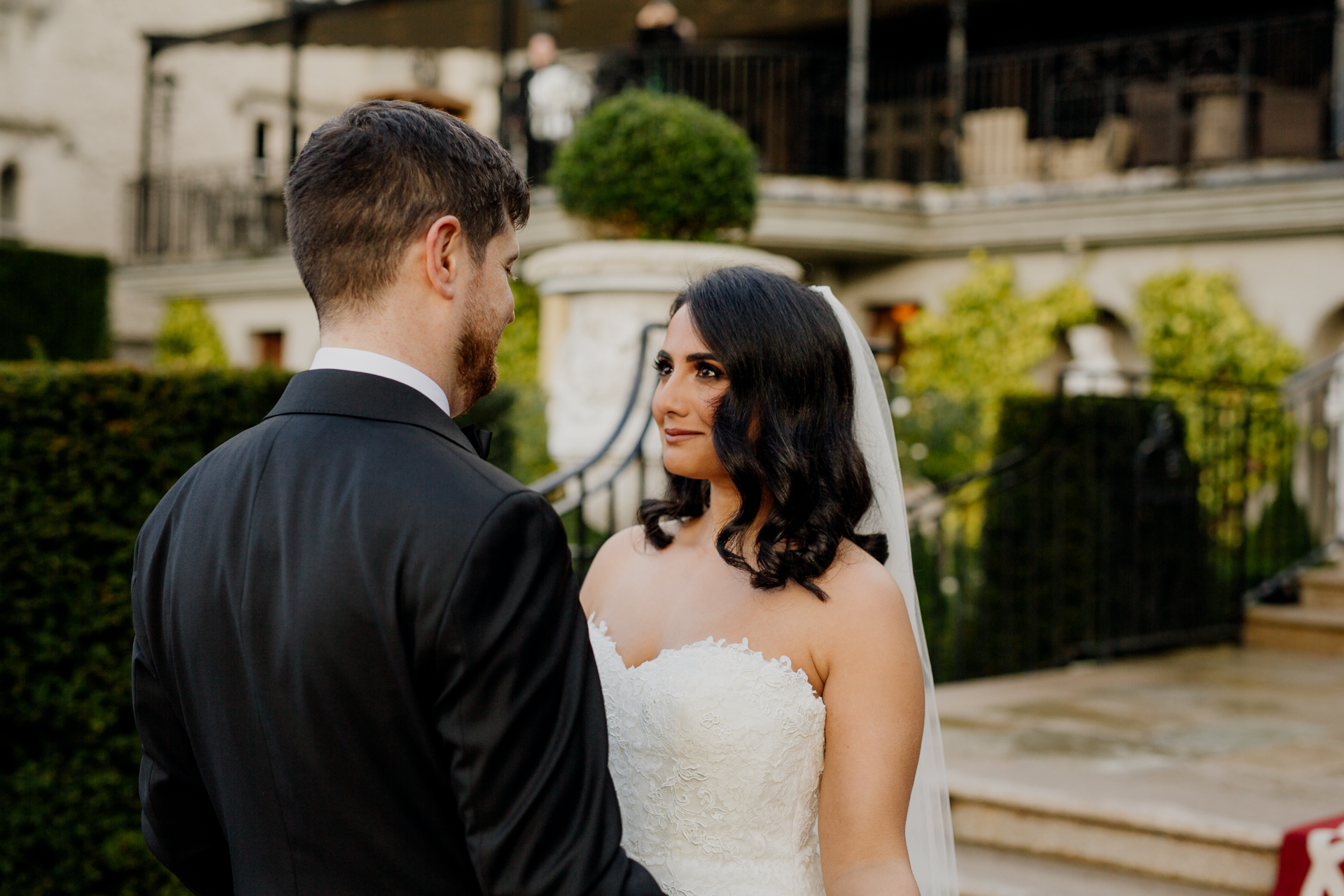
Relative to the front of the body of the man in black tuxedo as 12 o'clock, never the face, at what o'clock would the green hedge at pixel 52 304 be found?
The green hedge is roughly at 10 o'clock from the man in black tuxedo.

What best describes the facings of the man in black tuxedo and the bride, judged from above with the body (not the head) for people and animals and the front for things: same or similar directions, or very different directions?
very different directions

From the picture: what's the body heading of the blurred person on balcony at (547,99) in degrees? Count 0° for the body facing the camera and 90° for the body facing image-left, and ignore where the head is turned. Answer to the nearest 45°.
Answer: approximately 45°

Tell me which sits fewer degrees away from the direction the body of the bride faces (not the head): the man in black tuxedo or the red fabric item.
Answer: the man in black tuxedo

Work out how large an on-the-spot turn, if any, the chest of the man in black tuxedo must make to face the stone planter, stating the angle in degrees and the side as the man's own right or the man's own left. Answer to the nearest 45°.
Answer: approximately 45° to the man's own left

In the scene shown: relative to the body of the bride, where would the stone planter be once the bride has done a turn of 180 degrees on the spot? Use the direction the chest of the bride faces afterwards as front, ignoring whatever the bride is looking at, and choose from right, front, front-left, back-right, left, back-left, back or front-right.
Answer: front-left

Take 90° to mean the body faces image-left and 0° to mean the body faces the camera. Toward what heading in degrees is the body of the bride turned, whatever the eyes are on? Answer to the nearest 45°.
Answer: approximately 45°

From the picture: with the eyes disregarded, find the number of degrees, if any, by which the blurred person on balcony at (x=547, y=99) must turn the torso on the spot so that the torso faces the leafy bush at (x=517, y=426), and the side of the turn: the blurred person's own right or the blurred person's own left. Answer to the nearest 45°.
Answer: approximately 45° to the blurred person's own left

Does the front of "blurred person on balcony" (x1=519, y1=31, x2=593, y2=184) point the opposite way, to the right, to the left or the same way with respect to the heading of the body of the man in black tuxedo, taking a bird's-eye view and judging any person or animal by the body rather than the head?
the opposite way
